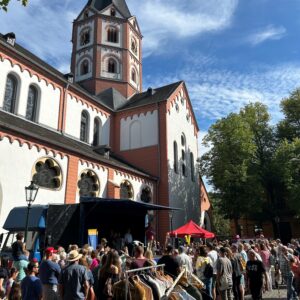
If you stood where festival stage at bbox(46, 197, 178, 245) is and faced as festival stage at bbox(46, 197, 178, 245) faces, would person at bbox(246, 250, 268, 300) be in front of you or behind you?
in front

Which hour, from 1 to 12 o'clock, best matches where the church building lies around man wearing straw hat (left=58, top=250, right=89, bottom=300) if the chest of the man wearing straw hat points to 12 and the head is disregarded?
The church building is roughly at 12 o'clock from the man wearing straw hat.

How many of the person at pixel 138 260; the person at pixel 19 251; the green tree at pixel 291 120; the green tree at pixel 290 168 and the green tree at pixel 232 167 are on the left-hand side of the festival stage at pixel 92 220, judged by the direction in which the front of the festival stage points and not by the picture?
3

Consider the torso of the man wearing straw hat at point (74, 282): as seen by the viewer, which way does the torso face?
away from the camera

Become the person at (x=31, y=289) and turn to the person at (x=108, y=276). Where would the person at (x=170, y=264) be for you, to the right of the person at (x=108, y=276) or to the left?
left

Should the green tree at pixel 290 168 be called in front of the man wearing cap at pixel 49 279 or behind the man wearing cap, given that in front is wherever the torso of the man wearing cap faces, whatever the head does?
in front

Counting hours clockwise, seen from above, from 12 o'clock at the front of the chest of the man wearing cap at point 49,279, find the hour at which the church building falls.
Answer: The church building is roughly at 11 o'clock from the man wearing cap.

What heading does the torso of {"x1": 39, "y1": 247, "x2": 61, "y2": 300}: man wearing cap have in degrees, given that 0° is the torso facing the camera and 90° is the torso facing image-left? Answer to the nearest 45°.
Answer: approximately 225°

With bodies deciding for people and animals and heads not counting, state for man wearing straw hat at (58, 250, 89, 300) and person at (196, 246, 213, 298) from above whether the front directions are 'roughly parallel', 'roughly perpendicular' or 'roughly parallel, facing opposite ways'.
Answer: roughly parallel

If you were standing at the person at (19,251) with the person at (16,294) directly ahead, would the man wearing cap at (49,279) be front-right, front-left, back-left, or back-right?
front-left

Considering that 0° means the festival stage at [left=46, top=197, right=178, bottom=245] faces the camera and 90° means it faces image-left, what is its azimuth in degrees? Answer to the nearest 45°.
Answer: approximately 315°

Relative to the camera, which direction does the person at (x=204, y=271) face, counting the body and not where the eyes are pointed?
away from the camera

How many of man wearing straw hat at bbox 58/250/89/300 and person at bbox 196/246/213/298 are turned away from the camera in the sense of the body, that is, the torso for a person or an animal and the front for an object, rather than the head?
2

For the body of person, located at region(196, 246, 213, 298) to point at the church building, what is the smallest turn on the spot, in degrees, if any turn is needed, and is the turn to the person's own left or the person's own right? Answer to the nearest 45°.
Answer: approximately 45° to the person's own left
